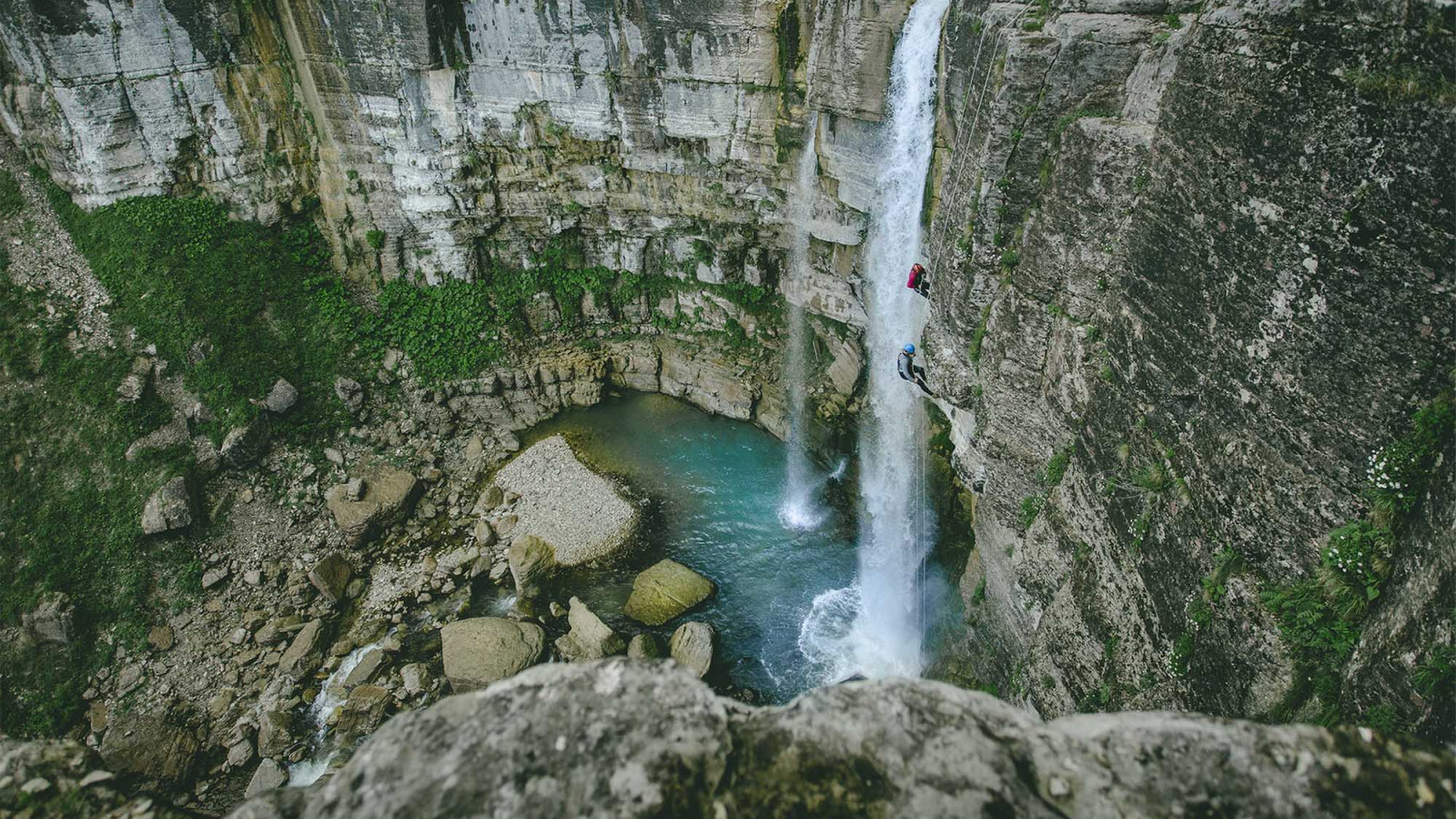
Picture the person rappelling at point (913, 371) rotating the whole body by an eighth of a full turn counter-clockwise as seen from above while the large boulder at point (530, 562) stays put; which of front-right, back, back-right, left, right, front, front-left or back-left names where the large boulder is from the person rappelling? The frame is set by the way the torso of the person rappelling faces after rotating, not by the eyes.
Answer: back-left

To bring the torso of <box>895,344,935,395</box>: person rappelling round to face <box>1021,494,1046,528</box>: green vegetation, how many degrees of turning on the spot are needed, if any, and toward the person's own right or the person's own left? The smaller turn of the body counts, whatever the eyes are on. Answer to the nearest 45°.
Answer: approximately 45° to the person's own right

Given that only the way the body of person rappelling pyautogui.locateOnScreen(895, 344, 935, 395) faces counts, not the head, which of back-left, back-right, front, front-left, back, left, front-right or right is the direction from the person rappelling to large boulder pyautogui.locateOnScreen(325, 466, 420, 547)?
back

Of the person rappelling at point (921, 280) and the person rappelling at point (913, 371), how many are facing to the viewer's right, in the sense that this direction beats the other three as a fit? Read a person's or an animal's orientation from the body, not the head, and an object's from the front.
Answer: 2

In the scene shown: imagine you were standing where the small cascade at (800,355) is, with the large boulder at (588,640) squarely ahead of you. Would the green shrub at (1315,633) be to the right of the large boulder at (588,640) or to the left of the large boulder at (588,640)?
left

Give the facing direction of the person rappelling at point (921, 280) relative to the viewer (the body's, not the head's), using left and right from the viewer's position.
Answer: facing to the right of the viewer

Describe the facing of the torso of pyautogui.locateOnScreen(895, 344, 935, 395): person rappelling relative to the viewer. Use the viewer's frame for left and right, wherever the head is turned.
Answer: facing to the right of the viewer

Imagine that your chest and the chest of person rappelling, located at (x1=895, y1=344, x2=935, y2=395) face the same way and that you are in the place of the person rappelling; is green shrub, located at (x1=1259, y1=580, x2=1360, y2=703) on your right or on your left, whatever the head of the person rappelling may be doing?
on your right

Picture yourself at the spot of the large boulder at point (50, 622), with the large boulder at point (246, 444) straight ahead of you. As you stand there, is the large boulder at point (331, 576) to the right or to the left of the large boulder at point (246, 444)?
right

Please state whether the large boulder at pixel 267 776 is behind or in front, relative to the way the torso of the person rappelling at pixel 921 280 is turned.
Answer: behind
